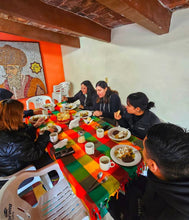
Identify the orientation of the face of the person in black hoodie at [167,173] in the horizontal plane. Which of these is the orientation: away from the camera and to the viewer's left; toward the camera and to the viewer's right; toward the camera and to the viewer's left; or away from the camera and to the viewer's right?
away from the camera and to the viewer's left

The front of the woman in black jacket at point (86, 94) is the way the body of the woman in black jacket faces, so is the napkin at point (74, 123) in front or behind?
in front

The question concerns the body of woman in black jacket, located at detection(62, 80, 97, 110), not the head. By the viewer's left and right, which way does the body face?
facing the viewer and to the left of the viewer

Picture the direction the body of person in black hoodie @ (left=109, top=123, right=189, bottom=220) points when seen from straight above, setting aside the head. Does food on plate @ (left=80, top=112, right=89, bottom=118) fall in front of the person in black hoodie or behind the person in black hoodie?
in front

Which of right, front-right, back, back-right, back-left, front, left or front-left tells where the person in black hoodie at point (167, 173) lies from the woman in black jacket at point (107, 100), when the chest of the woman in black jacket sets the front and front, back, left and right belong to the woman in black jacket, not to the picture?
front-left

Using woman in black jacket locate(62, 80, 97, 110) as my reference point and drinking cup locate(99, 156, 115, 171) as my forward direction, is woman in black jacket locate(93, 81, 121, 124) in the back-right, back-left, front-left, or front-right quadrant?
front-left

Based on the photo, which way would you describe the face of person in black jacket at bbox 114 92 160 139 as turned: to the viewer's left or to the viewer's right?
to the viewer's left

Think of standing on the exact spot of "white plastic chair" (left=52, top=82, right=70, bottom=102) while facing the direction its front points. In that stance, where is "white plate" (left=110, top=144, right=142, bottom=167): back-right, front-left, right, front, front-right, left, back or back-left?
front-left

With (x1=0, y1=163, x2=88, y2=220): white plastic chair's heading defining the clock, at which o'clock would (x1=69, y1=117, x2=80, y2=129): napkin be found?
The napkin is roughly at 12 o'clock from the white plastic chair.

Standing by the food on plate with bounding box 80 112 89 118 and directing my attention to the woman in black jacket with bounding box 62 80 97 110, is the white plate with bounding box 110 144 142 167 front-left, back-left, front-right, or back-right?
back-right

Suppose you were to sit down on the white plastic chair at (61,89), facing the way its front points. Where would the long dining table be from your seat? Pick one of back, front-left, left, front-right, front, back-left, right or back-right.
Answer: front-left

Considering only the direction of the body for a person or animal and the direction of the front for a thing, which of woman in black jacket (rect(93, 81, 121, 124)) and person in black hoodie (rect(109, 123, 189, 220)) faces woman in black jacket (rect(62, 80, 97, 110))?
the person in black hoodie

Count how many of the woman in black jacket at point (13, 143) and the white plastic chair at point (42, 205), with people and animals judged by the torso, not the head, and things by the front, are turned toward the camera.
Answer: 0

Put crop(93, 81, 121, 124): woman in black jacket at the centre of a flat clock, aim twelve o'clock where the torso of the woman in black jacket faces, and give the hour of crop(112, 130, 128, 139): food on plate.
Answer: The food on plate is roughly at 10 o'clock from the woman in black jacket.
